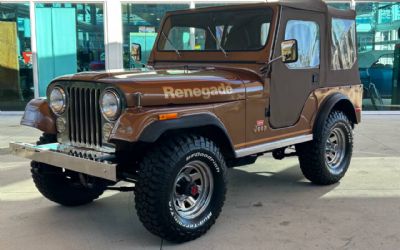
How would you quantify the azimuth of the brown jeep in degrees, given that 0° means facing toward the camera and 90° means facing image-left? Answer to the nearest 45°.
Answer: approximately 45°
